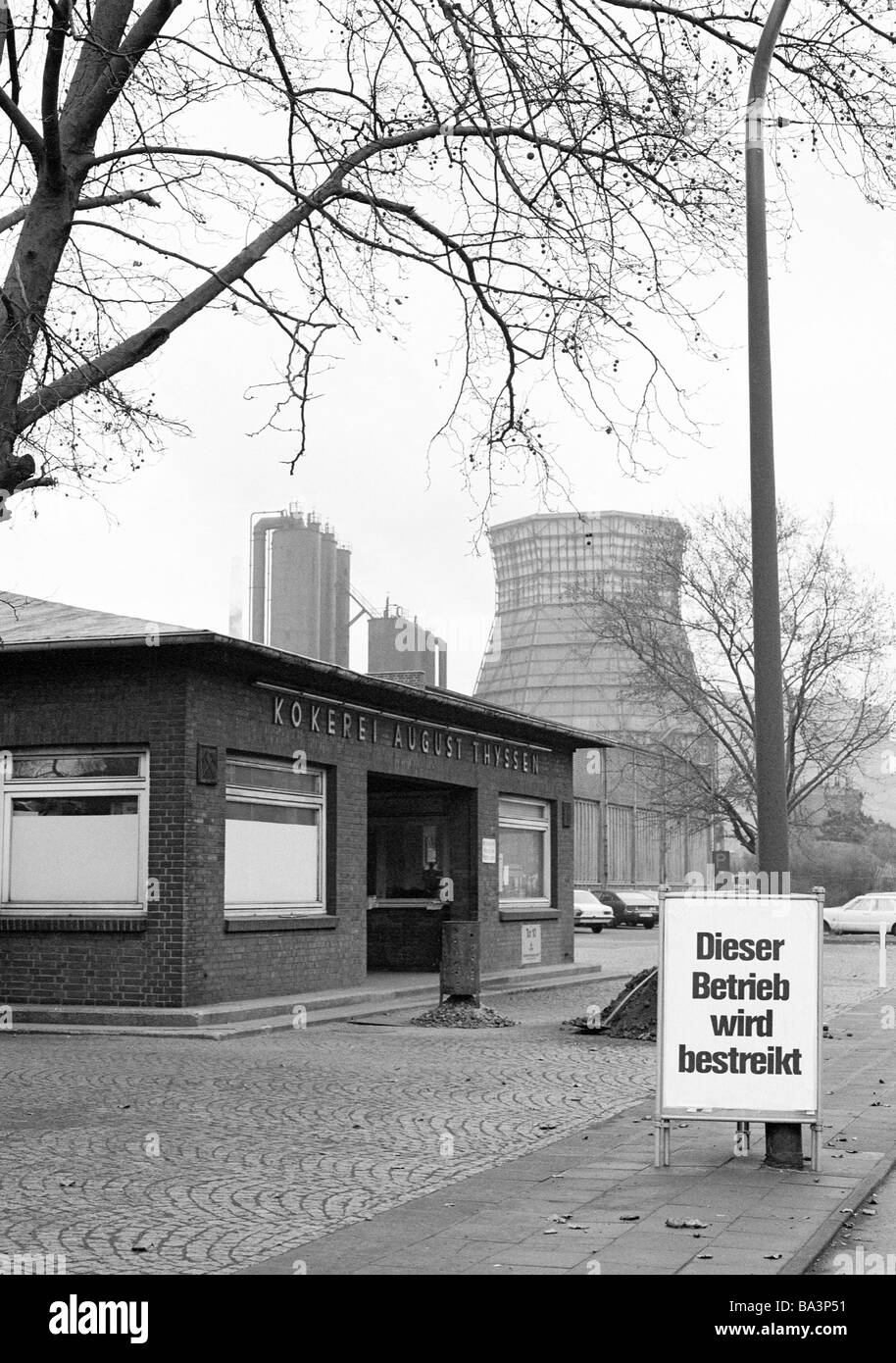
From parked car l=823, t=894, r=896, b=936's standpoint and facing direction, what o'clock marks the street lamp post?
The street lamp post is roughly at 9 o'clock from the parked car.

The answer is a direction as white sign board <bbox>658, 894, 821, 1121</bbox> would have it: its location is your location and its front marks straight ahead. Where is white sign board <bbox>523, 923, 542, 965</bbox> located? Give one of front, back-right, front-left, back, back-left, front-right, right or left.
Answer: back

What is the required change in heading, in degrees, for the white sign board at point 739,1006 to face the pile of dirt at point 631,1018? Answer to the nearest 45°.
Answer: approximately 180°

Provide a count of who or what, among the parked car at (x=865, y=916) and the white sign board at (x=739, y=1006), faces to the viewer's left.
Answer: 1

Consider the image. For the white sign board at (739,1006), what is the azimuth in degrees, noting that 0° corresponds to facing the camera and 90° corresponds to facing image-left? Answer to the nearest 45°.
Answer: approximately 0°

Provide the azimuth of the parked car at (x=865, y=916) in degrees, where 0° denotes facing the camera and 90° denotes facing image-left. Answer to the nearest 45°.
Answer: approximately 90°

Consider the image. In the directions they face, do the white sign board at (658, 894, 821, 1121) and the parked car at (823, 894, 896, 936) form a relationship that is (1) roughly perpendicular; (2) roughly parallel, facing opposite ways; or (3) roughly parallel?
roughly perpendicular

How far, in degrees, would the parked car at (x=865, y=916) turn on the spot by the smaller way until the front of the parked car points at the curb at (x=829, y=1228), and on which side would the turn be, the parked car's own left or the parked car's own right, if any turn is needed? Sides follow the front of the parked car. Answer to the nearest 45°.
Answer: approximately 90° to the parked car's own left
